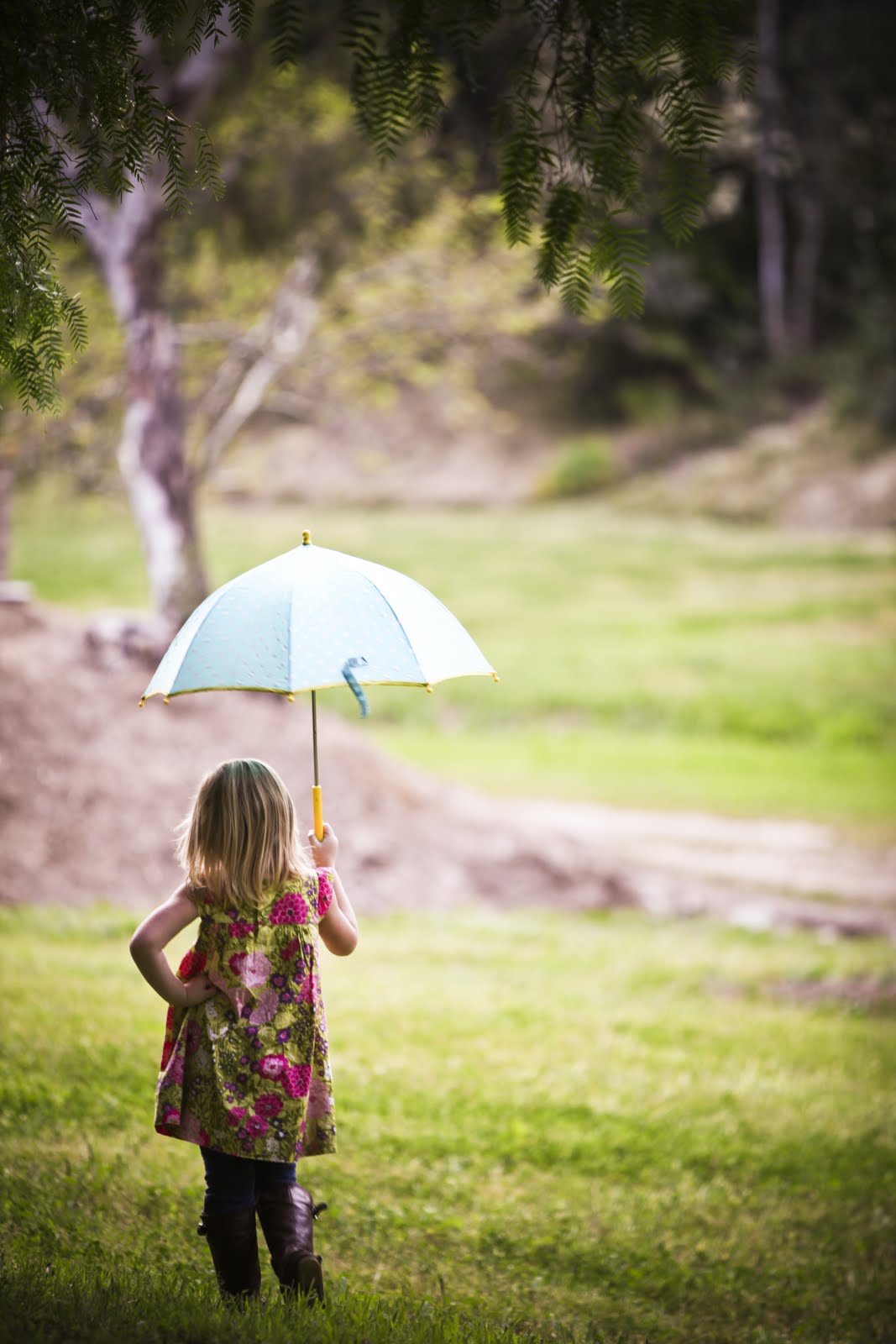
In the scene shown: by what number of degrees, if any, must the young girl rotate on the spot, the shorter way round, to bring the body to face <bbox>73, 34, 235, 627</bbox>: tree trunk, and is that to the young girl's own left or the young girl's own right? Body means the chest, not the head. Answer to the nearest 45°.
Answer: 0° — they already face it

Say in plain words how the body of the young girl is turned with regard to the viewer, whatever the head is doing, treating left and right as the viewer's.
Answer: facing away from the viewer

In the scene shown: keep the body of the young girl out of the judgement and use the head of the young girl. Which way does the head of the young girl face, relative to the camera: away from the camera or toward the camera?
away from the camera

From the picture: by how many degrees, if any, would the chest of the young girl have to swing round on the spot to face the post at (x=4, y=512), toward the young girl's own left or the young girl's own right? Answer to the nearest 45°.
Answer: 0° — they already face it
